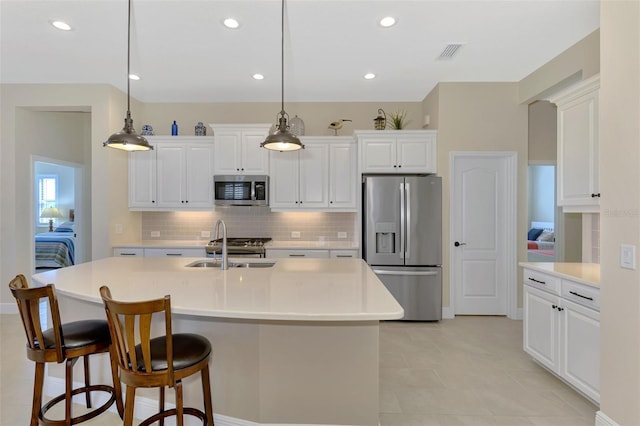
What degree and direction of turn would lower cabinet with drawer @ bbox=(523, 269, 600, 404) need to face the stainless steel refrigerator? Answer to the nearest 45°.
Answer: approximately 90° to its right

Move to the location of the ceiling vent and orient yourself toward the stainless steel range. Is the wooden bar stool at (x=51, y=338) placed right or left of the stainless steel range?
left

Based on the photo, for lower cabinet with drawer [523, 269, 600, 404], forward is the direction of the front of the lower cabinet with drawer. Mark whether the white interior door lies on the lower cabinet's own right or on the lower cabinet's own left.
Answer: on the lower cabinet's own right

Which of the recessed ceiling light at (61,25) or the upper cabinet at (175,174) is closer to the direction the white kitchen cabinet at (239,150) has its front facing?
the recessed ceiling light

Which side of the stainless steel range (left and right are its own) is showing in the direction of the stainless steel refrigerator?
left
